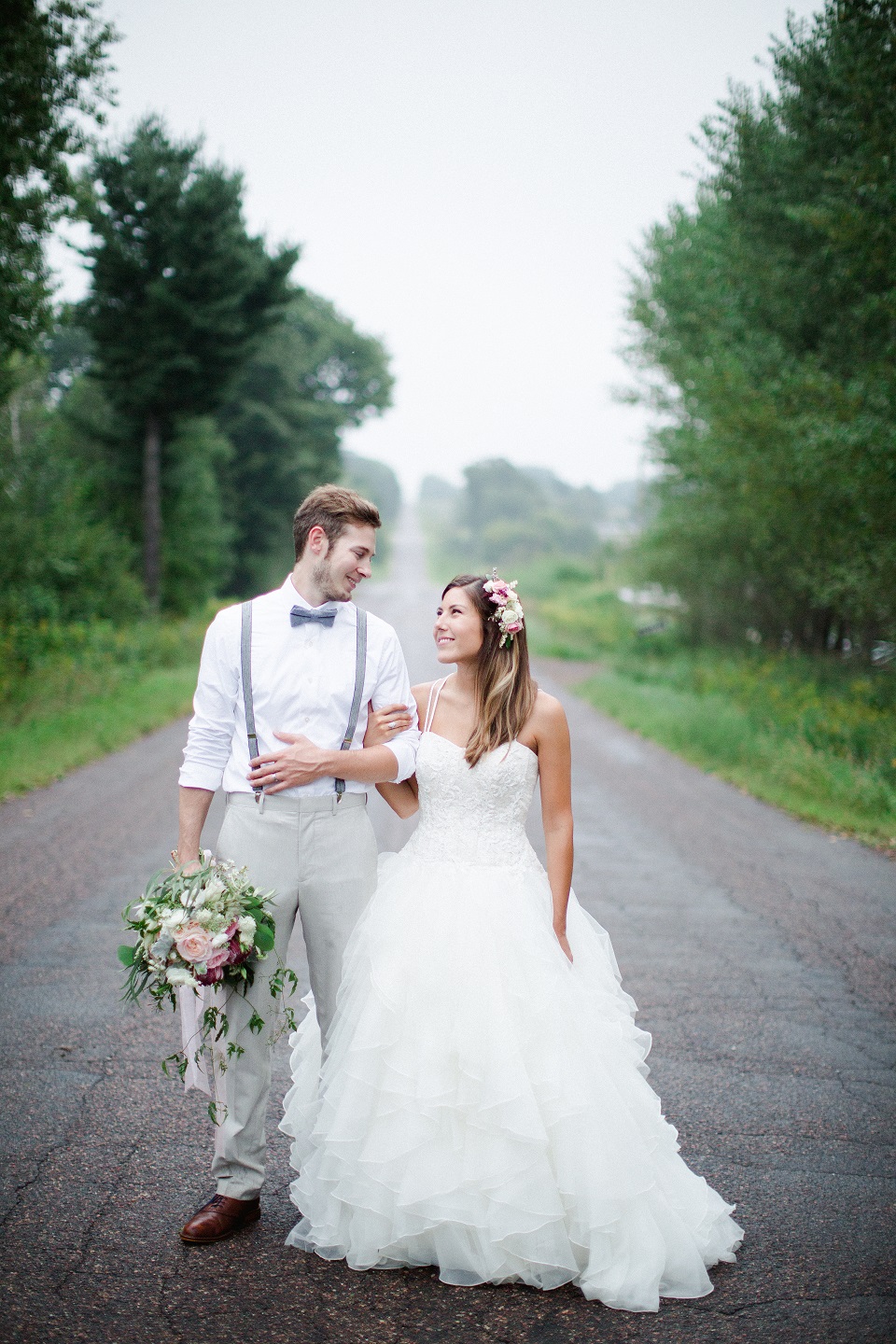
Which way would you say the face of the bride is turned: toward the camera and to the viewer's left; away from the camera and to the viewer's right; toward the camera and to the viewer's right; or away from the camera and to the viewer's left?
toward the camera and to the viewer's left

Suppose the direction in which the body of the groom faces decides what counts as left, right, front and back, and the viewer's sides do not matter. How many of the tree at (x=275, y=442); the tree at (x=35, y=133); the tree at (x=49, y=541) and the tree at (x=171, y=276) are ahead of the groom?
0

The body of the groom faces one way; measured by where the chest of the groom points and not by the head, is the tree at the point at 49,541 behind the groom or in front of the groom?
behind

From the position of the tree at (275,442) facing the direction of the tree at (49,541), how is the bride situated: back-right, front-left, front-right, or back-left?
front-left

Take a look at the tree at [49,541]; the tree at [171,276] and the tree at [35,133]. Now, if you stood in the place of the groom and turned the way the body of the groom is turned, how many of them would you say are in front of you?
0

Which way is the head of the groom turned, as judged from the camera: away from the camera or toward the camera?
toward the camera

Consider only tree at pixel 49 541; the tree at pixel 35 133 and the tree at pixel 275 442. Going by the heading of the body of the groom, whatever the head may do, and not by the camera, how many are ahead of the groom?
0

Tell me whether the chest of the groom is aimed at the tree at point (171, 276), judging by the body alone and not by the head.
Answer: no

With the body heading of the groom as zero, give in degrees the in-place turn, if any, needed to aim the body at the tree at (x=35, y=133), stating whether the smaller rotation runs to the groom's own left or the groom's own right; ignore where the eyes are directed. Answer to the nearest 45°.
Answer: approximately 180°

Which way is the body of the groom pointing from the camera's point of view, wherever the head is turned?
toward the camera

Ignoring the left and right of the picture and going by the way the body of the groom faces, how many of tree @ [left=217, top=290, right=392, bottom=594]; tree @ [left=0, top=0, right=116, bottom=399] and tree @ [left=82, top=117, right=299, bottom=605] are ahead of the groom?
0

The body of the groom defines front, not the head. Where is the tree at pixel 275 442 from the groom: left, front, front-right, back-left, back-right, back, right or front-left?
back
